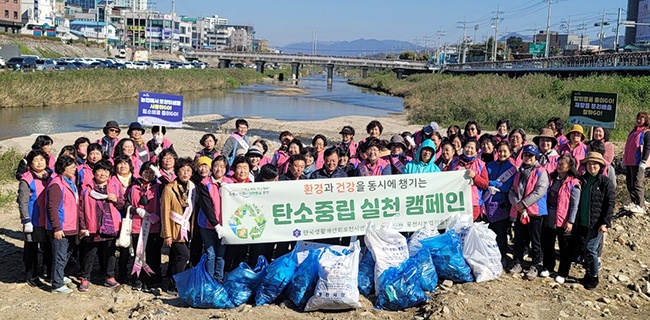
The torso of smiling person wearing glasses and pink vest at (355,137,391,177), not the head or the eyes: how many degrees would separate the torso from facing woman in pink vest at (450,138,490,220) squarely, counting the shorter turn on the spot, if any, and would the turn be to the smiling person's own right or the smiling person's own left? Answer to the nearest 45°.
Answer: approximately 90° to the smiling person's own left

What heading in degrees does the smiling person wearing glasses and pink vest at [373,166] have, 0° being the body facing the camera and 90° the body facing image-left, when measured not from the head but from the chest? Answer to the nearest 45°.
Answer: approximately 0°

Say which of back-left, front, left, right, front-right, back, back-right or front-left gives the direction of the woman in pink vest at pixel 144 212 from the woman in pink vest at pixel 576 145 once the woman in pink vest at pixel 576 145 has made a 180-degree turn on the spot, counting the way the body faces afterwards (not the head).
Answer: back-left

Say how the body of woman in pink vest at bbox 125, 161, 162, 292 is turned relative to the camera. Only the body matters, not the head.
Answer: toward the camera

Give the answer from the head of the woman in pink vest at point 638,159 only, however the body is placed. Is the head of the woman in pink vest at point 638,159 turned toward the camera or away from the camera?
toward the camera

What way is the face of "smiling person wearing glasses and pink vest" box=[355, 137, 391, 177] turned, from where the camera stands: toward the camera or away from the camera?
toward the camera

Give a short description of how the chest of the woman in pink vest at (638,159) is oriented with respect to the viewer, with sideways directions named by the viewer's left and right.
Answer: facing the viewer and to the left of the viewer

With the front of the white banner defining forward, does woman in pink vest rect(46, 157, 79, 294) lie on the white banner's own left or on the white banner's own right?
on the white banner's own right

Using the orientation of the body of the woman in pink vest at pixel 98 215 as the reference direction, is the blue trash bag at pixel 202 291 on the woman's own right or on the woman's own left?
on the woman's own left

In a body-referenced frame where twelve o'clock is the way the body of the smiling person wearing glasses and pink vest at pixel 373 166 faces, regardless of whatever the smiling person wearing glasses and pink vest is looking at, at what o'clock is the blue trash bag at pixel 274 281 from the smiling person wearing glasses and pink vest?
The blue trash bag is roughly at 1 o'clock from the smiling person wearing glasses and pink vest.

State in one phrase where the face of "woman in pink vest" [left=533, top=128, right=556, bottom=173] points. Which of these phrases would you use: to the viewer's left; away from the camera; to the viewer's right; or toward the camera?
toward the camera

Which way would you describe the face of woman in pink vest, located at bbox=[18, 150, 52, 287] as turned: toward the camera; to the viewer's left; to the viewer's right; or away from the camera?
toward the camera

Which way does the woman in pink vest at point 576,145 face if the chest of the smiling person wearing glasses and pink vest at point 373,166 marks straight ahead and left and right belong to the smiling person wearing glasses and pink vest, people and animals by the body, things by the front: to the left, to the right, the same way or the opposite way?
the same way

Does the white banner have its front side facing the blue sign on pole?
no

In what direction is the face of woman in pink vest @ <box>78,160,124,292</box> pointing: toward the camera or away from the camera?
toward the camera

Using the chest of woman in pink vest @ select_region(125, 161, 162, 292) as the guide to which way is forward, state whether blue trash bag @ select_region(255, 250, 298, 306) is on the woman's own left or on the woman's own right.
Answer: on the woman's own left

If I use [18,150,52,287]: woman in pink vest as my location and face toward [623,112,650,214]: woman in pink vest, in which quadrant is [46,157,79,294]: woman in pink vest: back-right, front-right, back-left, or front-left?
front-right

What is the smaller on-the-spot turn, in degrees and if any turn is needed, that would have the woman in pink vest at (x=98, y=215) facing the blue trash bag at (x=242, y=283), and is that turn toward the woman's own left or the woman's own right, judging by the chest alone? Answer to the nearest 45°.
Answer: approximately 45° to the woman's own left

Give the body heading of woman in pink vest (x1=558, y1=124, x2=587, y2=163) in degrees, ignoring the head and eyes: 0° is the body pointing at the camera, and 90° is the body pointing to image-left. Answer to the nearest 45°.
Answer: approximately 0°
